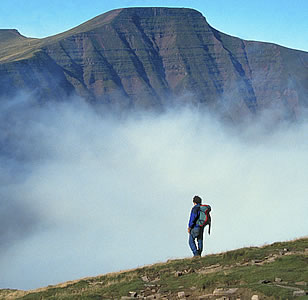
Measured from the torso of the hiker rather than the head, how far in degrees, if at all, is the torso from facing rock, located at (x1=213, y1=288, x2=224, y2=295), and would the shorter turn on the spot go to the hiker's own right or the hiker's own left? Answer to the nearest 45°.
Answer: approximately 135° to the hiker's own left

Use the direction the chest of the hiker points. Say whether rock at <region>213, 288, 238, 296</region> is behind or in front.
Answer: behind

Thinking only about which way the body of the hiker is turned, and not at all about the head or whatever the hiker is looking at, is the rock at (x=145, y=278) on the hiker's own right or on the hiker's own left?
on the hiker's own left

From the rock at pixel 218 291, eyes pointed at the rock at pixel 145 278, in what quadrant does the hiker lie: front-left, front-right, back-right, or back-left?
front-right

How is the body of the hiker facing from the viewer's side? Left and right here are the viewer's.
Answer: facing away from the viewer and to the left of the viewer

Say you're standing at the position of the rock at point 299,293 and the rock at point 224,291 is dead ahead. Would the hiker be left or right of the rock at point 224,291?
right

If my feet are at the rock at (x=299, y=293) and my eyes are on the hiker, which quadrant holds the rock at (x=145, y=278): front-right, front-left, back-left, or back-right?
front-left

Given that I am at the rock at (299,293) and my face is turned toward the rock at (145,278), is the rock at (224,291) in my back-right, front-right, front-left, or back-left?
front-left

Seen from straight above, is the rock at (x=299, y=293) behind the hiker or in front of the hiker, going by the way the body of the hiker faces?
behind
